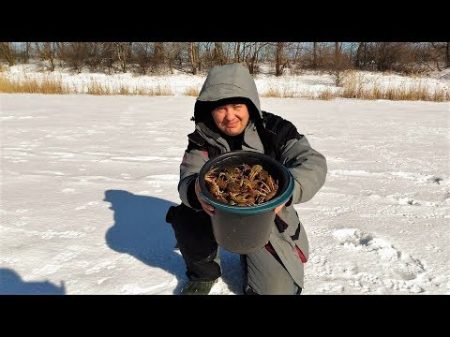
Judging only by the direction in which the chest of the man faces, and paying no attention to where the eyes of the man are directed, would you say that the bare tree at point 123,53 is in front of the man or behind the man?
behind

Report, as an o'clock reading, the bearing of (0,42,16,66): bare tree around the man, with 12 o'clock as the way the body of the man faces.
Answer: The bare tree is roughly at 5 o'clock from the man.

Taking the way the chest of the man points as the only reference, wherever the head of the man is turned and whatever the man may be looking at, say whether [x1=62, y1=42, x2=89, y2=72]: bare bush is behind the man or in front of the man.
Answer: behind

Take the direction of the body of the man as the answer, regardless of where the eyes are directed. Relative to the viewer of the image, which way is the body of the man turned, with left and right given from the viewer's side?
facing the viewer

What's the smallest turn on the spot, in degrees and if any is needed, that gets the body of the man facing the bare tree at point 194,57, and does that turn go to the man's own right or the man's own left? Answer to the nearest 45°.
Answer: approximately 180°

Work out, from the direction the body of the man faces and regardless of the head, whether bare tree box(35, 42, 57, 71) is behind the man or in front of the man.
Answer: behind

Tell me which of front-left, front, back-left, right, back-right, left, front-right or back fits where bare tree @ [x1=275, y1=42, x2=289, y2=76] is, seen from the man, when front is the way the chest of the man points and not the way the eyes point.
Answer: back

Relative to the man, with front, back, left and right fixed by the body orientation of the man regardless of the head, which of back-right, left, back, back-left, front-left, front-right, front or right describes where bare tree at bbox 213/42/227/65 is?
back
